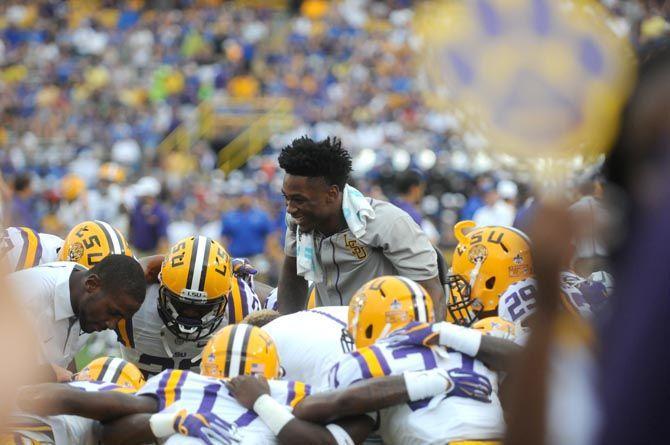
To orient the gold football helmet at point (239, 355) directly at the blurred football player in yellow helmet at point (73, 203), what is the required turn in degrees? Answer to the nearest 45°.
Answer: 0° — it already faces them

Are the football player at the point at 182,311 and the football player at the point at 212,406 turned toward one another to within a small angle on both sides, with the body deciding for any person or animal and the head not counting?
yes

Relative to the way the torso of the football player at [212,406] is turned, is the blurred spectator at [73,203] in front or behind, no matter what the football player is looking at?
in front

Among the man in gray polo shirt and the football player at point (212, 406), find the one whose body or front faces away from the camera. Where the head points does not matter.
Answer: the football player

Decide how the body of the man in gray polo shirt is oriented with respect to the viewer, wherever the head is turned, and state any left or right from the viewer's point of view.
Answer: facing the viewer and to the left of the viewer

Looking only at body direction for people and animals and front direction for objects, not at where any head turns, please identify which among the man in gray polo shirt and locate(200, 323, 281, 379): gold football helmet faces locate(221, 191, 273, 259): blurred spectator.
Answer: the gold football helmet

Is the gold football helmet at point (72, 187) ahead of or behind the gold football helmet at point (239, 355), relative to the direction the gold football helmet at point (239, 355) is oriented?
ahead

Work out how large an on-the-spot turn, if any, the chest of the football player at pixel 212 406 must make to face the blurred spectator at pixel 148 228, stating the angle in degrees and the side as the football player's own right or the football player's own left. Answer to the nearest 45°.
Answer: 0° — they already face them

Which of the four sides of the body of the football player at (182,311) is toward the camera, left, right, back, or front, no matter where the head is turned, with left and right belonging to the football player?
front

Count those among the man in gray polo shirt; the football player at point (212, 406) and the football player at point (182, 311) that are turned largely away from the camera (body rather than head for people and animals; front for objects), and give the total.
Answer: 1

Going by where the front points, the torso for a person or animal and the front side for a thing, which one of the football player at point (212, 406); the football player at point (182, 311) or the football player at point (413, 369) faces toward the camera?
the football player at point (182, 311)

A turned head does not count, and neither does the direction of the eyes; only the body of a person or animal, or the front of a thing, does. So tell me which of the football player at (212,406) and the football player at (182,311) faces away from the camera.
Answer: the football player at (212,406)

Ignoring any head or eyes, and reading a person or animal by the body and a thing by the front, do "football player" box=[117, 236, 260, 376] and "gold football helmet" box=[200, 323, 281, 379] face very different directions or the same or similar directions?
very different directions

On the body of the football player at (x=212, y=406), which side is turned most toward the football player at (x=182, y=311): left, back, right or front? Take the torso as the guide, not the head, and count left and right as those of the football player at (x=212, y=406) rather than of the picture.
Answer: front

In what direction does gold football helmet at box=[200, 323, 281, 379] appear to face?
away from the camera

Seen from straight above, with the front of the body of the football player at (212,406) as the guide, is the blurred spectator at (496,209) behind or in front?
in front

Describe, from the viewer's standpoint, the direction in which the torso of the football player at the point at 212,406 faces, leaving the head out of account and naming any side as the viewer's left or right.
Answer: facing away from the viewer

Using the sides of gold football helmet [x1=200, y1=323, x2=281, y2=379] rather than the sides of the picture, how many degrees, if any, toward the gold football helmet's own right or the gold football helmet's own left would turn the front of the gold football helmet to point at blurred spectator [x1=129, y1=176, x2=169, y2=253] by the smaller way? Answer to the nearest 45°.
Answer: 0° — it already faces them
